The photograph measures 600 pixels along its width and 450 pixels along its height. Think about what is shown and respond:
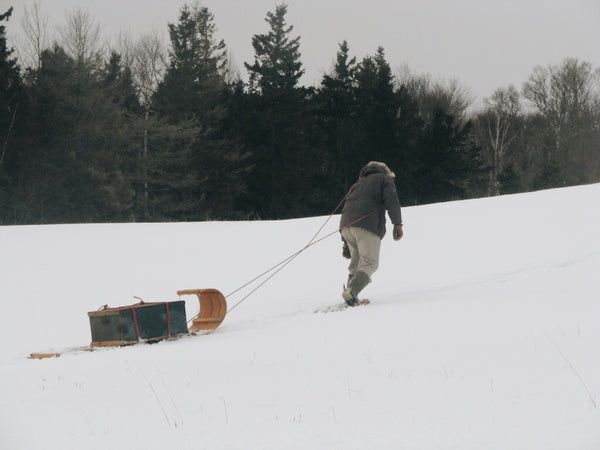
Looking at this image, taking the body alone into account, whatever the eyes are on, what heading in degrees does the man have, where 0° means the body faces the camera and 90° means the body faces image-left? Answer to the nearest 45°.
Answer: approximately 225°

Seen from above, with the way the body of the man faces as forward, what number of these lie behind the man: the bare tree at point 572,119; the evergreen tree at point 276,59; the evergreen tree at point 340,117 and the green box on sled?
1

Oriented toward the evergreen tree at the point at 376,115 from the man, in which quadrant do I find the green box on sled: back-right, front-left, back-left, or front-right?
back-left

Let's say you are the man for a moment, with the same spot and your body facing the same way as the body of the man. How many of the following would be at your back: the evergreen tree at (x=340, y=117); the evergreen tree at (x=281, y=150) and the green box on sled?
1

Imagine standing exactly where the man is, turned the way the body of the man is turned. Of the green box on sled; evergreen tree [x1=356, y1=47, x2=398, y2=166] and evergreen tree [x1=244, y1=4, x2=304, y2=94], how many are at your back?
1

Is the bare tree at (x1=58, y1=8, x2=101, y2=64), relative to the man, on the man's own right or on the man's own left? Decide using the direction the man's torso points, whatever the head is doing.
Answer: on the man's own left

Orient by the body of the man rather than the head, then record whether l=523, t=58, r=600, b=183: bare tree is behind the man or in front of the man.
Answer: in front

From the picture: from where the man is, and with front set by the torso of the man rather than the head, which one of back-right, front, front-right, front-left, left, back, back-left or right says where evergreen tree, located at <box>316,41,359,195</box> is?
front-left

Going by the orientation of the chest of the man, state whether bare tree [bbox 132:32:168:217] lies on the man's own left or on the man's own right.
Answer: on the man's own left

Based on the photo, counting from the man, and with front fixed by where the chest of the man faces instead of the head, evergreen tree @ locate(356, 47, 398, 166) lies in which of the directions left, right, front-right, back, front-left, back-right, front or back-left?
front-left

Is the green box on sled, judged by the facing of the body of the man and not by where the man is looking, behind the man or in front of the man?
behind

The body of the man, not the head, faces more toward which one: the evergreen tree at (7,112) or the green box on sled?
the evergreen tree
